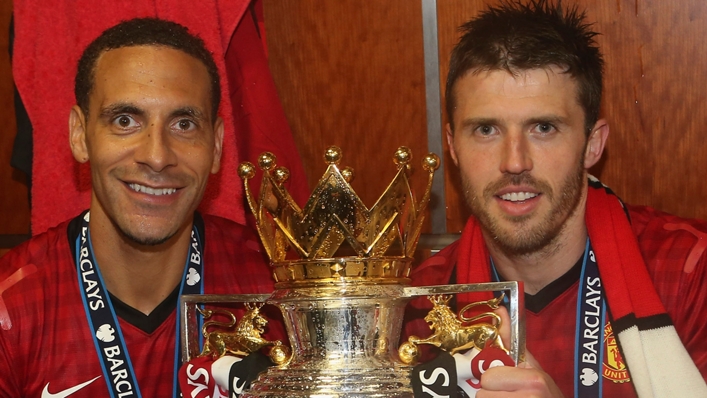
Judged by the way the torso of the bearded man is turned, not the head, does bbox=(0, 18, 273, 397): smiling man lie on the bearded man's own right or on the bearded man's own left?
on the bearded man's own right

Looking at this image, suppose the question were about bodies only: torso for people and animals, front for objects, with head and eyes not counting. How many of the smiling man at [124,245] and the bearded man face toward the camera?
2

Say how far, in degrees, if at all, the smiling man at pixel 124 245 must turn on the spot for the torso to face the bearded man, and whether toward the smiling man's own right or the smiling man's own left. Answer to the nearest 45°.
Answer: approximately 90° to the smiling man's own left

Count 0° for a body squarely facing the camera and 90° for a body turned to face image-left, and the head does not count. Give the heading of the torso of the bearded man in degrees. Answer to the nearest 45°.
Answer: approximately 0°
